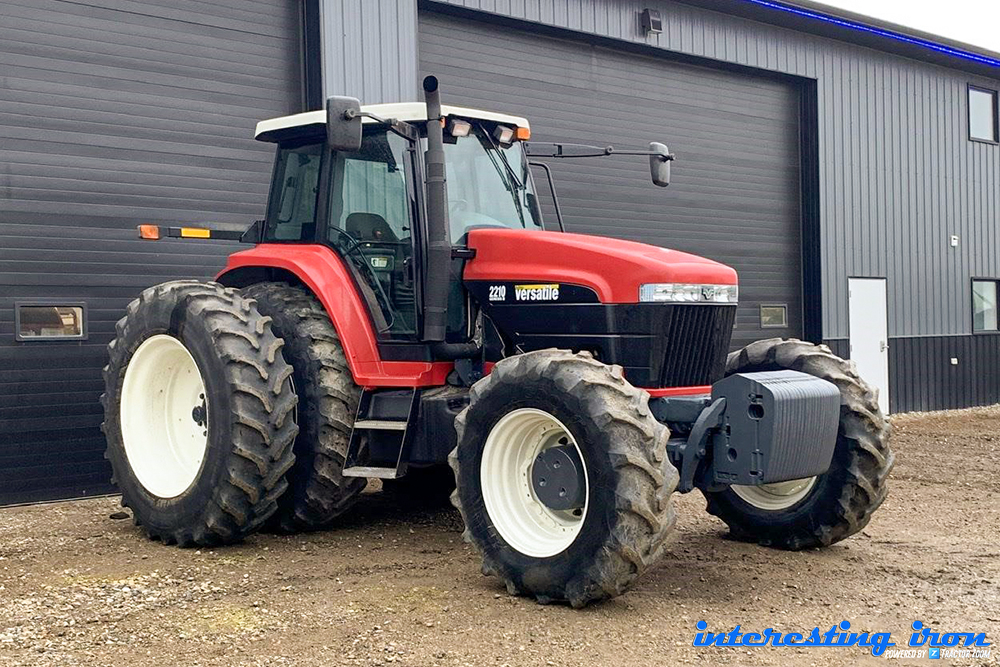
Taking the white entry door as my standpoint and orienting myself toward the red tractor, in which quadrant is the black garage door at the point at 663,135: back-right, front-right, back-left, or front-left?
front-right

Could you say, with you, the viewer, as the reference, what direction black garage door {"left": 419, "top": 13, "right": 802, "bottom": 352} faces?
facing the viewer and to the right of the viewer

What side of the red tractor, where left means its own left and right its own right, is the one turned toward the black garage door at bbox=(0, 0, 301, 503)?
back

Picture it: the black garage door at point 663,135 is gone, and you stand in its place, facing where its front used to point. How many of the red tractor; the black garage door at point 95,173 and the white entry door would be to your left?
1

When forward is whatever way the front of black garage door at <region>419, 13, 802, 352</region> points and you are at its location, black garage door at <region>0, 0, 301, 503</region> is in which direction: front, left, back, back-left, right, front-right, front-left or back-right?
right
